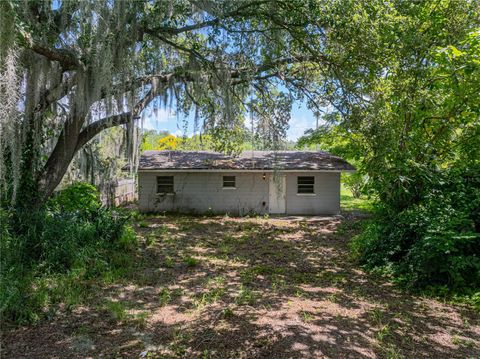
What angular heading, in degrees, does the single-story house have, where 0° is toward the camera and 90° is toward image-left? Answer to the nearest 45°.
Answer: approximately 0°

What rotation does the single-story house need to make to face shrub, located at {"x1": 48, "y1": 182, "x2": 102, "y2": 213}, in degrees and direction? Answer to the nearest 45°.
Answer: approximately 45° to its right

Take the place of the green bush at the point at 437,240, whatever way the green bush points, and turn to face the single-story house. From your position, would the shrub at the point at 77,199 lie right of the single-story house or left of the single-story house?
left
